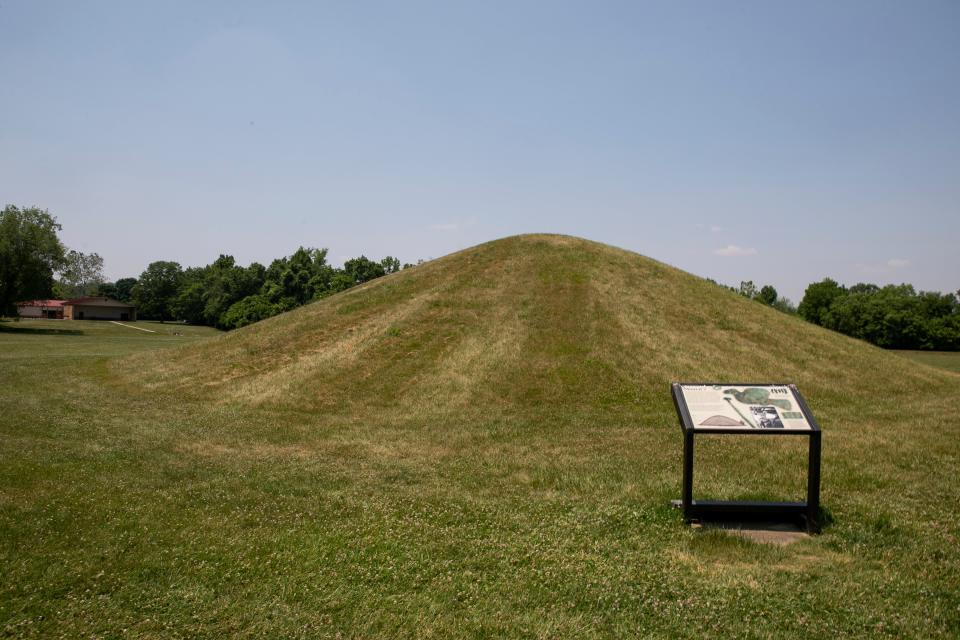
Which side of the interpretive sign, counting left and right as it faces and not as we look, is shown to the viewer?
front

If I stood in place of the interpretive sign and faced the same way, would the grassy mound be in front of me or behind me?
behind
